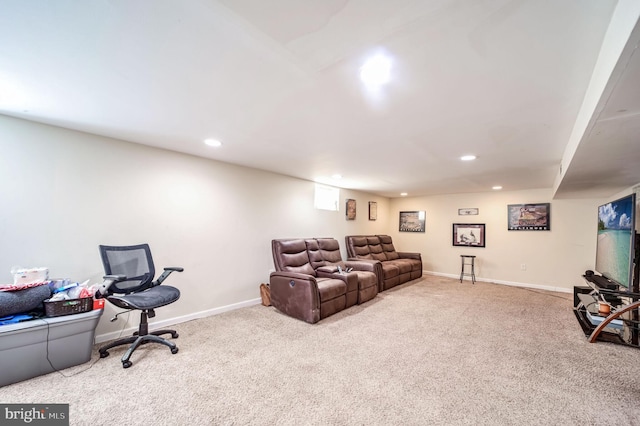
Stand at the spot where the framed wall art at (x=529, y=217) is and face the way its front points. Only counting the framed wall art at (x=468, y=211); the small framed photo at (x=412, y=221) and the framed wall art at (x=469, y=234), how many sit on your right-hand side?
3

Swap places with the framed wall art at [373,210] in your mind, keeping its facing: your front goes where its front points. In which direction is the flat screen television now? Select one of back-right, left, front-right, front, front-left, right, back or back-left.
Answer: front

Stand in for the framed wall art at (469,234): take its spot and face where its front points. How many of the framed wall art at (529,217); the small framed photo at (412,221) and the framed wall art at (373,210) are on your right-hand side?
2

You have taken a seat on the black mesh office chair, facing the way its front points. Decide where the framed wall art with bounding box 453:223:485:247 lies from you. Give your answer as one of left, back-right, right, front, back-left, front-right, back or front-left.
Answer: front-left

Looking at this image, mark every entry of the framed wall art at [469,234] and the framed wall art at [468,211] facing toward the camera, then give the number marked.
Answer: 2

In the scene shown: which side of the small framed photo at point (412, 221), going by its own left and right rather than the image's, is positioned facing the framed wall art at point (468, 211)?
left

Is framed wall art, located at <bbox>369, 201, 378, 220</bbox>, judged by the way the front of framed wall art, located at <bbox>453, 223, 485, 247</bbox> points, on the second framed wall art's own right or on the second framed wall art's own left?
on the second framed wall art's own right

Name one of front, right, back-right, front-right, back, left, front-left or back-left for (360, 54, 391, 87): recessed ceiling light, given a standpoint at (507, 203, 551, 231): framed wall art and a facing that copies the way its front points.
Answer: front

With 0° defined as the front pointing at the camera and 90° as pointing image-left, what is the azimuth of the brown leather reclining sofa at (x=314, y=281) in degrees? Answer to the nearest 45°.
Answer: approximately 315°

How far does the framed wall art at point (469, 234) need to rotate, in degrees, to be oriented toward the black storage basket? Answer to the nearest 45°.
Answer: approximately 45° to its right

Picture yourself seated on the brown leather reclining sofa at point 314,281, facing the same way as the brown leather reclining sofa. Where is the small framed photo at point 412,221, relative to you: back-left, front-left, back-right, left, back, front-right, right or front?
left

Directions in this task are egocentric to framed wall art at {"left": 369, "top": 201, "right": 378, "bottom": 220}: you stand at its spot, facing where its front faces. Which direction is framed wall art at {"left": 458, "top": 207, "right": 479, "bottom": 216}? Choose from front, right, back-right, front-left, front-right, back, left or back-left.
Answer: front-left

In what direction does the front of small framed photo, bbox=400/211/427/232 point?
toward the camera

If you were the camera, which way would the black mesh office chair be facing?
facing the viewer and to the right of the viewer

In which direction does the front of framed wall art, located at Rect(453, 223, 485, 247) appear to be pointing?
toward the camera

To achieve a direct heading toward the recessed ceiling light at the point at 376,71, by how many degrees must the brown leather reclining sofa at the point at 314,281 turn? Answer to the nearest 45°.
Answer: approximately 45° to its right

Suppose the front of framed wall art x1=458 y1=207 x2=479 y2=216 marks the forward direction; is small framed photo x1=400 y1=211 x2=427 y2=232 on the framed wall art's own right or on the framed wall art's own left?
on the framed wall art's own right

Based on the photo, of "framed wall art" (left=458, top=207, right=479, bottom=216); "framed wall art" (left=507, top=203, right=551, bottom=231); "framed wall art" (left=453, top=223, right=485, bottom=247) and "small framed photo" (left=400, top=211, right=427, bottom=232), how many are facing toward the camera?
4

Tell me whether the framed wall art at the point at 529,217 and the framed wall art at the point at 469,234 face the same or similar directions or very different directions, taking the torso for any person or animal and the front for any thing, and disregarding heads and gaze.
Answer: same or similar directions

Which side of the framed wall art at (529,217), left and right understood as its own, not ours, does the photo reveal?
front
